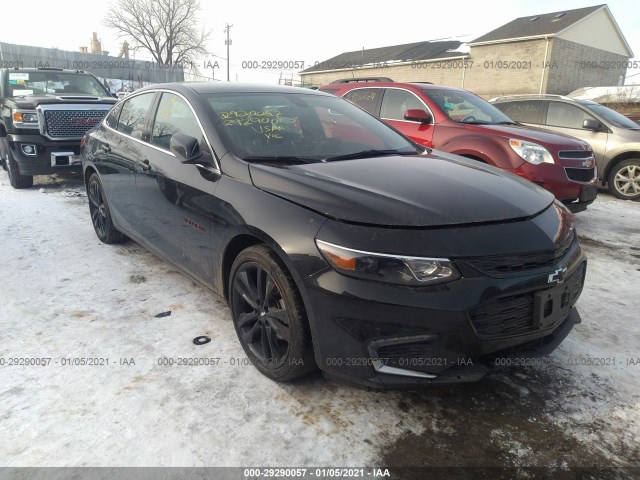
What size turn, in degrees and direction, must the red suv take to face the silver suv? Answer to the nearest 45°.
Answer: approximately 90° to its left

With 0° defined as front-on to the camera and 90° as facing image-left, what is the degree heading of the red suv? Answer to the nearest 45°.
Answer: approximately 315°

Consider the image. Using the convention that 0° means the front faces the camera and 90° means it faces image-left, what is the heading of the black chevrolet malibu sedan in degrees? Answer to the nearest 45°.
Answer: approximately 315°

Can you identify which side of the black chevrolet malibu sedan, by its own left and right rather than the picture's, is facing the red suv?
left

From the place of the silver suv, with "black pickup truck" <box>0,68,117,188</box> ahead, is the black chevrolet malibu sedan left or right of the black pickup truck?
left

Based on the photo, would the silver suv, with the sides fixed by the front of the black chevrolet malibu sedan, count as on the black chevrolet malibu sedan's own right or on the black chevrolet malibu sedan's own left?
on the black chevrolet malibu sedan's own left

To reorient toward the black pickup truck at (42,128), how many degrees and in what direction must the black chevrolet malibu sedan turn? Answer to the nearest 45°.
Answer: approximately 180°
